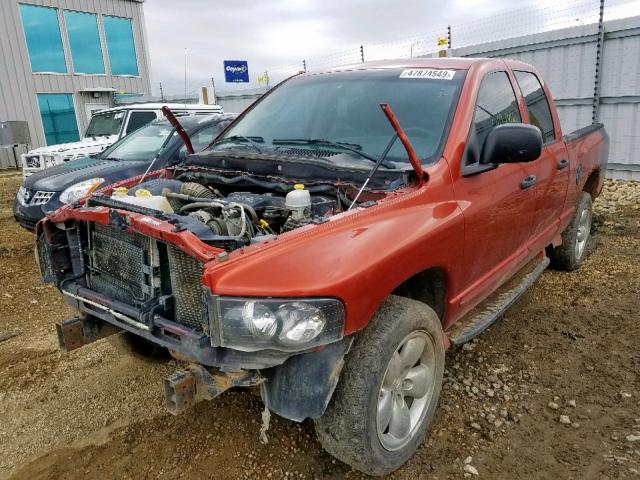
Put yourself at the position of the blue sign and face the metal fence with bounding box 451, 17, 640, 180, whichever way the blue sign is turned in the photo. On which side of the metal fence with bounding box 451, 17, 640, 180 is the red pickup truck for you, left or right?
right

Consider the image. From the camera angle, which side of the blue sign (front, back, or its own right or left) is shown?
front

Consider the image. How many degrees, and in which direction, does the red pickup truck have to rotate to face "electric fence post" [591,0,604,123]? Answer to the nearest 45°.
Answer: approximately 180°

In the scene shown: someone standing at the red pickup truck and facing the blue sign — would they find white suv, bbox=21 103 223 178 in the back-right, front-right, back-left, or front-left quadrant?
front-left

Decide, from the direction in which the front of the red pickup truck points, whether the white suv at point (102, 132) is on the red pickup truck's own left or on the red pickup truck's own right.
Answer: on the red pickup truck's own right

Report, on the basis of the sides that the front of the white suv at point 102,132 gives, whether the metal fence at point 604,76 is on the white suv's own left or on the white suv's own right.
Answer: on the white suv's own left

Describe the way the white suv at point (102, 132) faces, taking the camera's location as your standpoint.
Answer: facing the viewer and to the left of the viewer

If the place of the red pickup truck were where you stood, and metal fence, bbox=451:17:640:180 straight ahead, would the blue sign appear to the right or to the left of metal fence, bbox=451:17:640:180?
left

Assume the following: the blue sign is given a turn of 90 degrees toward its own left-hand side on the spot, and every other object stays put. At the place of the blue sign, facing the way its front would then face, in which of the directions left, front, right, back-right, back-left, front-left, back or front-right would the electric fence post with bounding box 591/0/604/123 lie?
front-right

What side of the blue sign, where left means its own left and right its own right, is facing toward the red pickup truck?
front

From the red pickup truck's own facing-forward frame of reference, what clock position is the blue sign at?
The blue sign is roughly at 4 o'clock from the red pickup truck.

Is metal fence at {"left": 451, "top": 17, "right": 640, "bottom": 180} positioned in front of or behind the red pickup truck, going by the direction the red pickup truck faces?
behind

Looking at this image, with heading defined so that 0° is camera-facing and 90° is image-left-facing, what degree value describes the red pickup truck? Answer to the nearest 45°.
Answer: approximately 45°

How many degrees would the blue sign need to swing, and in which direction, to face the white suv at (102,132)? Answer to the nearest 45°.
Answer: approximately 45° to its right

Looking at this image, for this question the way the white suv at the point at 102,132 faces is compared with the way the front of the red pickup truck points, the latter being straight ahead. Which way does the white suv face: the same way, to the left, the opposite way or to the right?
the same way

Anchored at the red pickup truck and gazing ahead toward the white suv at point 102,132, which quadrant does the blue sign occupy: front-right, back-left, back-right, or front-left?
front-right

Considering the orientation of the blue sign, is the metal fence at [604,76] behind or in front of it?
in front
